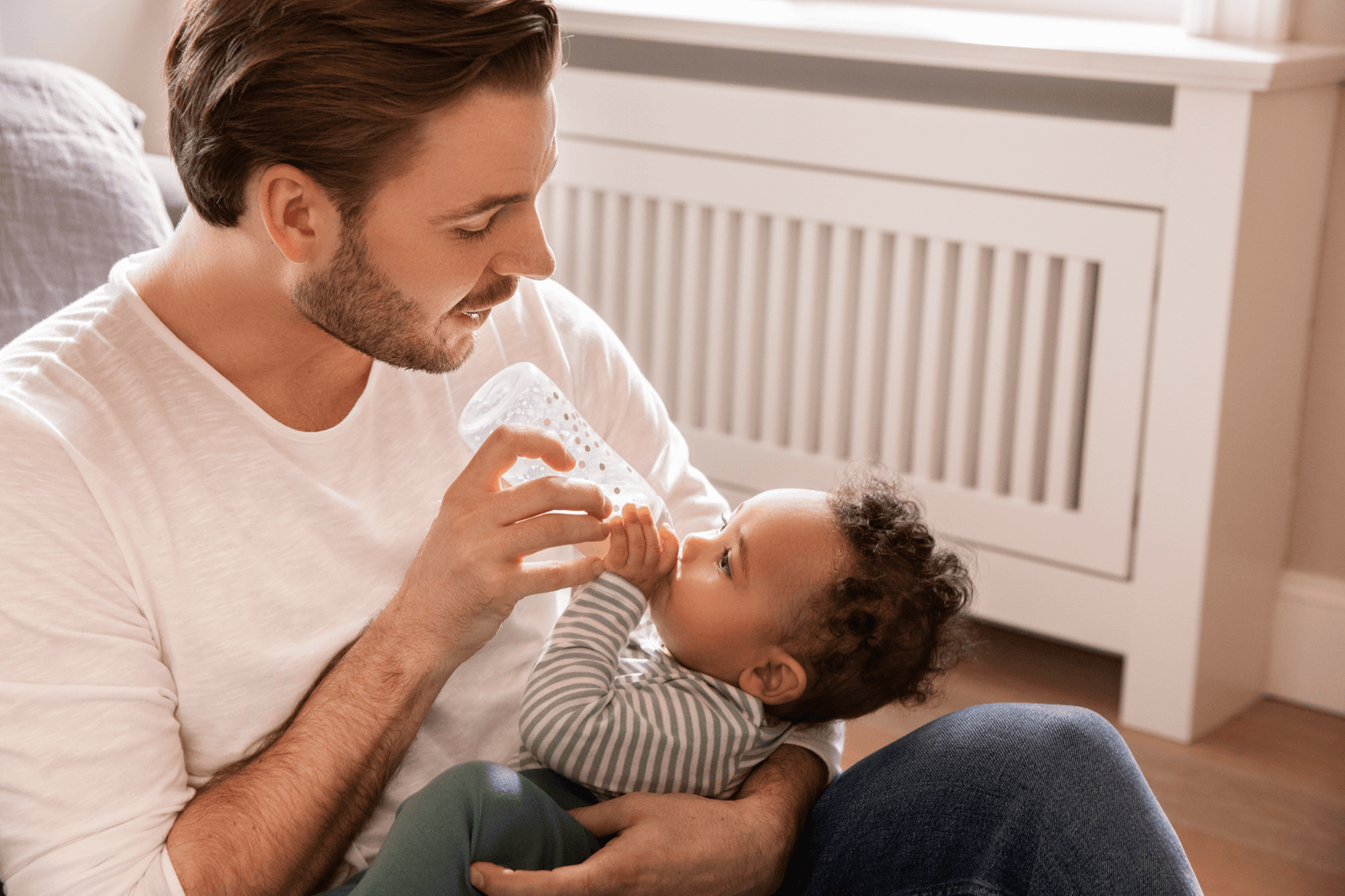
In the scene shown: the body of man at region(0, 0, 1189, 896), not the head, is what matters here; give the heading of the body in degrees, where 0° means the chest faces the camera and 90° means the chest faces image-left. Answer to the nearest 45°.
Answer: approximately 315°

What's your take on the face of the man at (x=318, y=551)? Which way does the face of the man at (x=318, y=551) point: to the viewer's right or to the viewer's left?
to the viewer's right

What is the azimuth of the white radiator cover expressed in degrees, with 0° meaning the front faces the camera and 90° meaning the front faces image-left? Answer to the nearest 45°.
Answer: approximately 45°

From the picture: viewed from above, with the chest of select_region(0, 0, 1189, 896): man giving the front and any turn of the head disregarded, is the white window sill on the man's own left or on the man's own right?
on the man's own left
